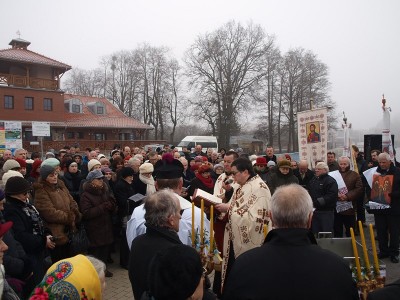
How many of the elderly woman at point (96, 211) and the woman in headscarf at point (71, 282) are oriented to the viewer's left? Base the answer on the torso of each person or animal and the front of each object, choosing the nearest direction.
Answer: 0

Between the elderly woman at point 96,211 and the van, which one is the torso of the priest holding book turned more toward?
the elderly woman

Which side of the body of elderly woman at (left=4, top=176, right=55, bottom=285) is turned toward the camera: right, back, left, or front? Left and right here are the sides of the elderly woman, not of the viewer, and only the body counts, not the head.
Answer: right

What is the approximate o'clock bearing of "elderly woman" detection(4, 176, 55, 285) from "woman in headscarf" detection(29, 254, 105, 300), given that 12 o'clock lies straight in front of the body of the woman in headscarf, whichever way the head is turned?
The elderly woman is roughly at 10 o'clock from the woman in headscarf.

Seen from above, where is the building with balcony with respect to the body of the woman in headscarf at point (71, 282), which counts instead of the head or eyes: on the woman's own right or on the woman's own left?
on the woman's own left

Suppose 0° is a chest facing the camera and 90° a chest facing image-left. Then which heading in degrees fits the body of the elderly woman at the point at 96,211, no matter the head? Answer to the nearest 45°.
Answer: approximately 315°

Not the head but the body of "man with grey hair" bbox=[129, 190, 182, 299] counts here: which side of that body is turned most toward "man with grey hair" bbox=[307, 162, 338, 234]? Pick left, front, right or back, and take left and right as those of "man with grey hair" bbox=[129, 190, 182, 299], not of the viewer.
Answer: front

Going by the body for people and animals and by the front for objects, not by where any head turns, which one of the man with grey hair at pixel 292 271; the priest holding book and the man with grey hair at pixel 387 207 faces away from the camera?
the man with grey hair at pixel 292 271

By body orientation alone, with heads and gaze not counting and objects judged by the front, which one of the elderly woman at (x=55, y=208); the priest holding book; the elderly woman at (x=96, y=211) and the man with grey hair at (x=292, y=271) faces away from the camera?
the man with grey hair

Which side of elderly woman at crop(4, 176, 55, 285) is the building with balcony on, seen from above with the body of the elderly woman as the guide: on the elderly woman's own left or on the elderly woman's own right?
on the elderly woman's own left

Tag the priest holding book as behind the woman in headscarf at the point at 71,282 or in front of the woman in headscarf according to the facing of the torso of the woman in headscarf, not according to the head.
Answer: in front

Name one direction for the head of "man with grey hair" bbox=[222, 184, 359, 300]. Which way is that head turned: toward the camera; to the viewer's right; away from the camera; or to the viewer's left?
away from the camera

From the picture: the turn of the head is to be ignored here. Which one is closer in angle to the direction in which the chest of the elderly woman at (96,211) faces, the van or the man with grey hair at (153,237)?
the man with grey hair

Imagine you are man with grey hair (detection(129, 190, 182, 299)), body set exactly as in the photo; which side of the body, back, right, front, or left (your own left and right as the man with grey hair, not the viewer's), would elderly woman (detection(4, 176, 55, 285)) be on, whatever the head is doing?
left

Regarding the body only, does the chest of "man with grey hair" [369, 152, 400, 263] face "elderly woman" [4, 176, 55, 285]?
yes
